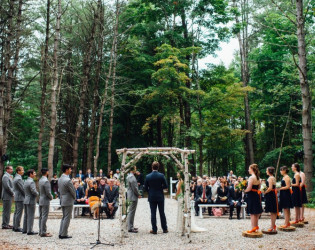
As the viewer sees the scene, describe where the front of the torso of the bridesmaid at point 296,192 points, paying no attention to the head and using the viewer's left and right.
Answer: facing to the left of the viewer

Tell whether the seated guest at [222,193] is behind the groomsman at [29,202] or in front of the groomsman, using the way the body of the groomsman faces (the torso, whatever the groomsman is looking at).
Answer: in front

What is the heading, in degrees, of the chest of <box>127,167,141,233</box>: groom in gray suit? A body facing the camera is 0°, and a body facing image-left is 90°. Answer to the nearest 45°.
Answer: approximately 270°

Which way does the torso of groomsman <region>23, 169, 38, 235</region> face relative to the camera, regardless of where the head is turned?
to the viewer's right

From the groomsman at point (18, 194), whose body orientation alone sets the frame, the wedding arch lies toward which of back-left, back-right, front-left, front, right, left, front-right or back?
front-right

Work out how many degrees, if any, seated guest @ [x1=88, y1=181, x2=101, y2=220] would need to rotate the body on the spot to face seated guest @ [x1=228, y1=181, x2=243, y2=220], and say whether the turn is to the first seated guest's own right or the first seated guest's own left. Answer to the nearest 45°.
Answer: approximately 90° to the first seated guest's own left

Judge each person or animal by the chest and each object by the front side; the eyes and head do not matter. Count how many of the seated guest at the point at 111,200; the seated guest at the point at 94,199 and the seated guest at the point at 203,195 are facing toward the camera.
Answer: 3

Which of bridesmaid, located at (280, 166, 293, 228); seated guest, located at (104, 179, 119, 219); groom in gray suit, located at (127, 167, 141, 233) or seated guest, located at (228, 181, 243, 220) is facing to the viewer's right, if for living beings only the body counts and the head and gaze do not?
the groom in gray suit

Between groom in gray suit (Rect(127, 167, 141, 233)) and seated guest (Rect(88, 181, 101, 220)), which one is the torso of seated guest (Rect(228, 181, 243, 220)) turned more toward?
the groom in gray suit

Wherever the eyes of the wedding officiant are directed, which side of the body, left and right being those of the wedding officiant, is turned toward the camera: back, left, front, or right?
back
